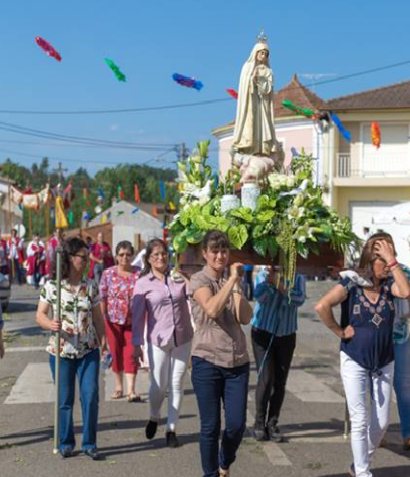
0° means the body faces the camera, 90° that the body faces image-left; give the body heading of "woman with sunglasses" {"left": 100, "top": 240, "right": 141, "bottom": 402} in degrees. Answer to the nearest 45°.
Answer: approximately 0°

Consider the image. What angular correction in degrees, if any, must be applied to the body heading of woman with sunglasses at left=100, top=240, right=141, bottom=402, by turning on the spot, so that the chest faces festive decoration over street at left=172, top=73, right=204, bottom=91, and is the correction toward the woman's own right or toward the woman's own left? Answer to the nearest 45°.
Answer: approximately 180°

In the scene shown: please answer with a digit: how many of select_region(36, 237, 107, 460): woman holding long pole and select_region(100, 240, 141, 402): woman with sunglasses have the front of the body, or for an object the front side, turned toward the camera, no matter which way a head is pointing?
2

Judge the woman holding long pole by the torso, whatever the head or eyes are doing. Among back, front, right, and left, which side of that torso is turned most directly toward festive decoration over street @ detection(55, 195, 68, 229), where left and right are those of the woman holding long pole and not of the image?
back

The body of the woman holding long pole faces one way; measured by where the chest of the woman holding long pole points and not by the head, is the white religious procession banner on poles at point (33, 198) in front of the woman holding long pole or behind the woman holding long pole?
behind

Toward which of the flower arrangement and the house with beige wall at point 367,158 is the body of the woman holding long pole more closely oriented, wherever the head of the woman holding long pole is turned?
the flower arrangement

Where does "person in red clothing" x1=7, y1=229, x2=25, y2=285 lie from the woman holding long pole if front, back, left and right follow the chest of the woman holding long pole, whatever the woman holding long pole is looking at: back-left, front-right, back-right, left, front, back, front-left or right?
back

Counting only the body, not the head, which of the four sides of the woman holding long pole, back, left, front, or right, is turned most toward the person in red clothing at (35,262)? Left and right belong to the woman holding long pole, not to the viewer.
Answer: back

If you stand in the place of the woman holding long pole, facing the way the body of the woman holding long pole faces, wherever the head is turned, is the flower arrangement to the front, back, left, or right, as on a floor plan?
left
